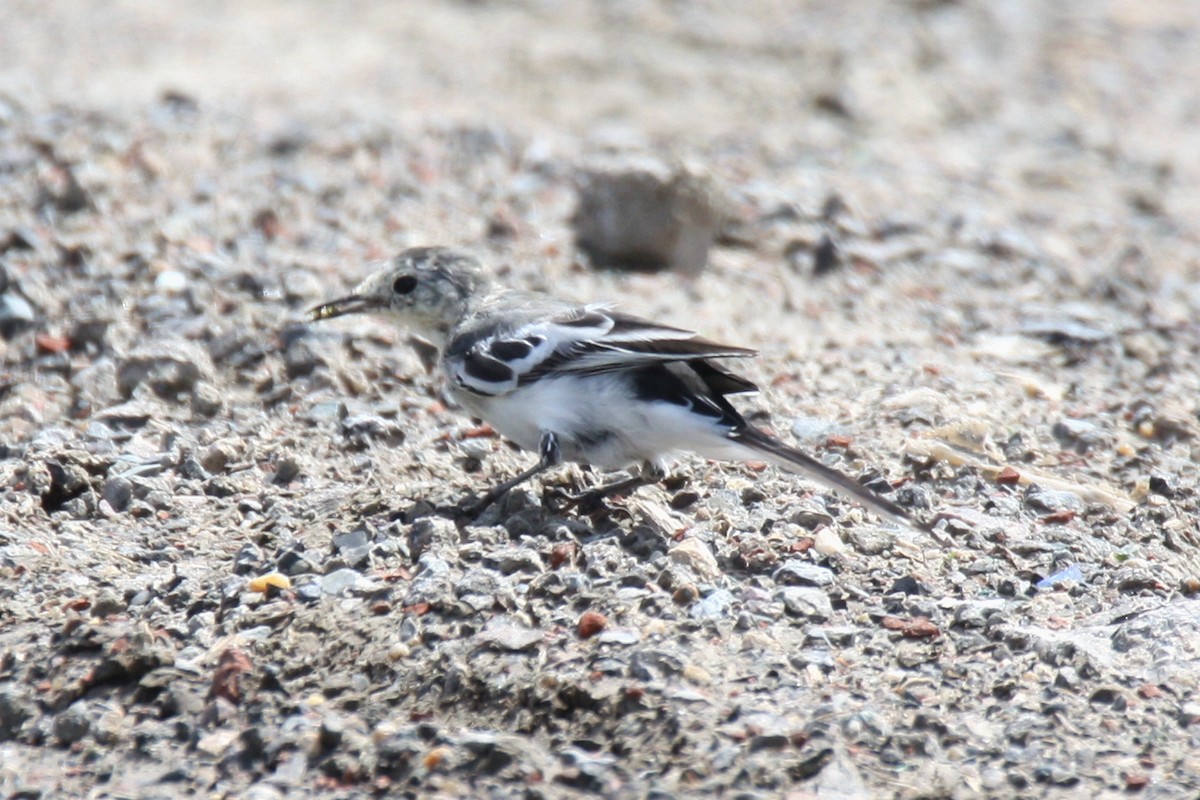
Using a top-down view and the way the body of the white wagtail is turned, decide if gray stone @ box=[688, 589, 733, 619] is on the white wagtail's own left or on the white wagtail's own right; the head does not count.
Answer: on the white wagtail's own left

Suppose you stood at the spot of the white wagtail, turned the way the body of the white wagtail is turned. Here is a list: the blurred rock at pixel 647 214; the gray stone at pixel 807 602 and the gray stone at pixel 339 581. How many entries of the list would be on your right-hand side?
1

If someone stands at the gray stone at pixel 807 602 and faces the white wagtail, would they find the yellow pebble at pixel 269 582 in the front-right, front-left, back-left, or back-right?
front-left

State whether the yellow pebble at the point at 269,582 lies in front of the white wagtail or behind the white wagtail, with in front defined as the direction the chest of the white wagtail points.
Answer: in front

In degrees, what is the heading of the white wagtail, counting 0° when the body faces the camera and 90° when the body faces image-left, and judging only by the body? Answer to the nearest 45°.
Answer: approximately 90°

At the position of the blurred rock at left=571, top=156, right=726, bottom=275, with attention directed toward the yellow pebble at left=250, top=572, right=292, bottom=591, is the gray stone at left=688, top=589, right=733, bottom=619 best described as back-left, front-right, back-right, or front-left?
front-left

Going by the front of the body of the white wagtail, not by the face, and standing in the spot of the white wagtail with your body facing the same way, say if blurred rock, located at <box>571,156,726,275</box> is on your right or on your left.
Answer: on your right

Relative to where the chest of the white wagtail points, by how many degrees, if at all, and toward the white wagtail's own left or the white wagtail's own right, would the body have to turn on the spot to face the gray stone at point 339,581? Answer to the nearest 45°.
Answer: approximately 45° to the white wagtail's own left

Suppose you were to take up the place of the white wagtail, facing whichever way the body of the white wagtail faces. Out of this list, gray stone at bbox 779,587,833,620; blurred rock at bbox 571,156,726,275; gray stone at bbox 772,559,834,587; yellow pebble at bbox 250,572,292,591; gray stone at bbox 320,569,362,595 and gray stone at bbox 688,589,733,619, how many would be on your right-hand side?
1

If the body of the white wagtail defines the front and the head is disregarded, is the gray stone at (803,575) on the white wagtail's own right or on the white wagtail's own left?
on the white wagtail's own left

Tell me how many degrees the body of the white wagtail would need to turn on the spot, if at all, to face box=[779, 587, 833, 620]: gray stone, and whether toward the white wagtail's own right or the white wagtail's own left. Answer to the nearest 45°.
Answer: approximately 135° to the white wagtail's own left
